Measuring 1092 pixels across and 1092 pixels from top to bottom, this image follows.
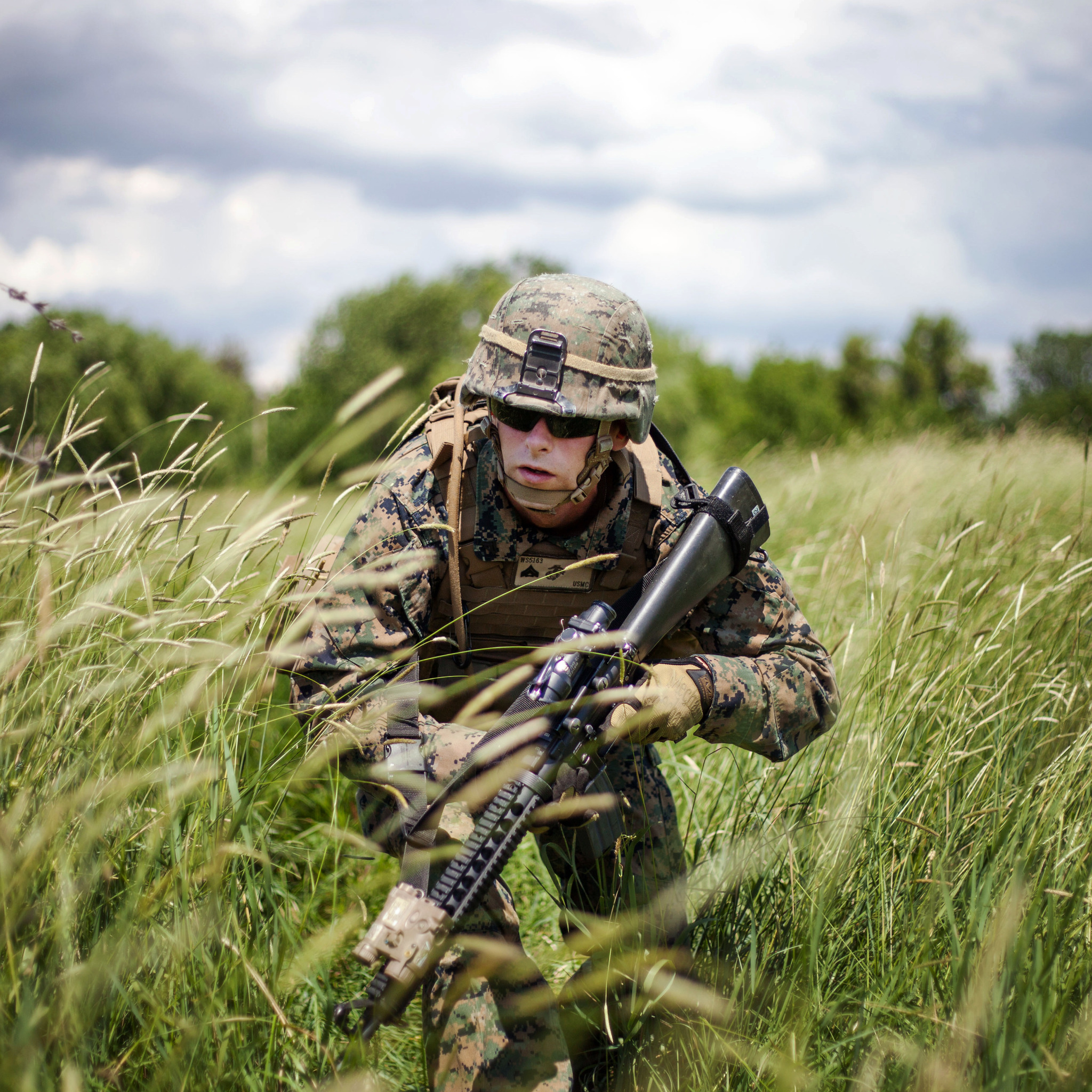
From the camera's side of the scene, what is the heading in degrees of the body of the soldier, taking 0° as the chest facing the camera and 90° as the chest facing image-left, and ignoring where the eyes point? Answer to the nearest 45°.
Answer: approximately 0°

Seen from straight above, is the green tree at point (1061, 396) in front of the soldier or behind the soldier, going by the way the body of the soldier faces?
behind

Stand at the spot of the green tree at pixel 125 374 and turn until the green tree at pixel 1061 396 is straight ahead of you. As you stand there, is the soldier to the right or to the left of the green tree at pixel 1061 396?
right

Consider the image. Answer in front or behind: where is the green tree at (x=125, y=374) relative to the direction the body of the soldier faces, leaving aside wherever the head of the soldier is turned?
behind
